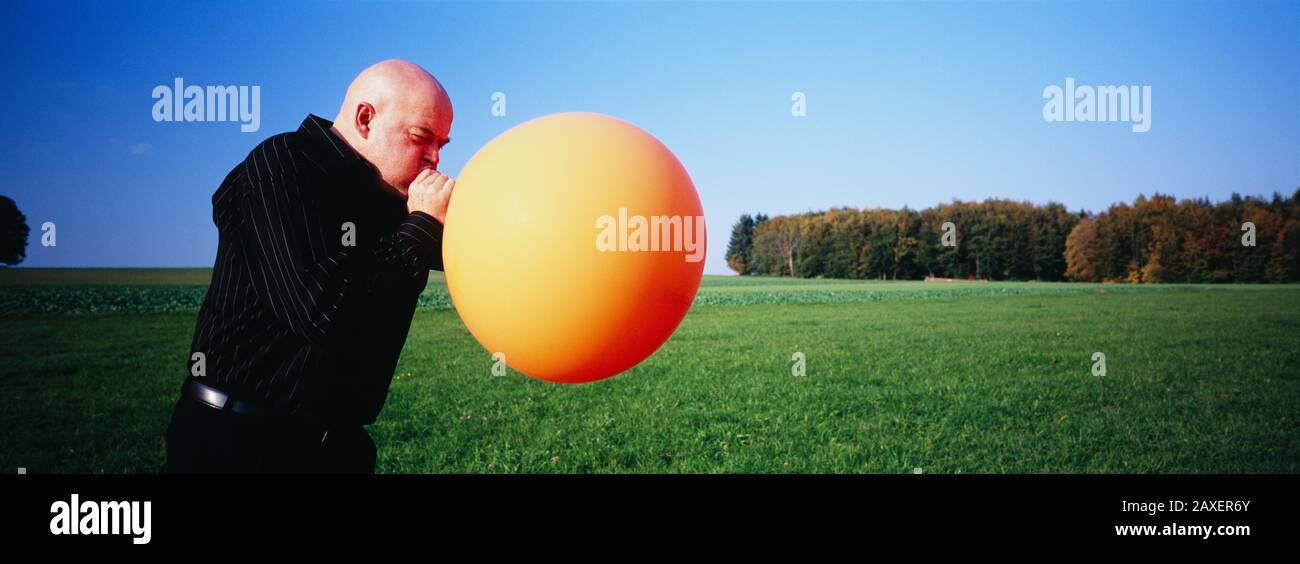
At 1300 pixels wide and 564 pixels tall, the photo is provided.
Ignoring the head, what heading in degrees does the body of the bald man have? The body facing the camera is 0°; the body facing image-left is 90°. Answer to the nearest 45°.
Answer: approximately 270°

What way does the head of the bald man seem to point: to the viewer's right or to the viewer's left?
to the viewer's right
